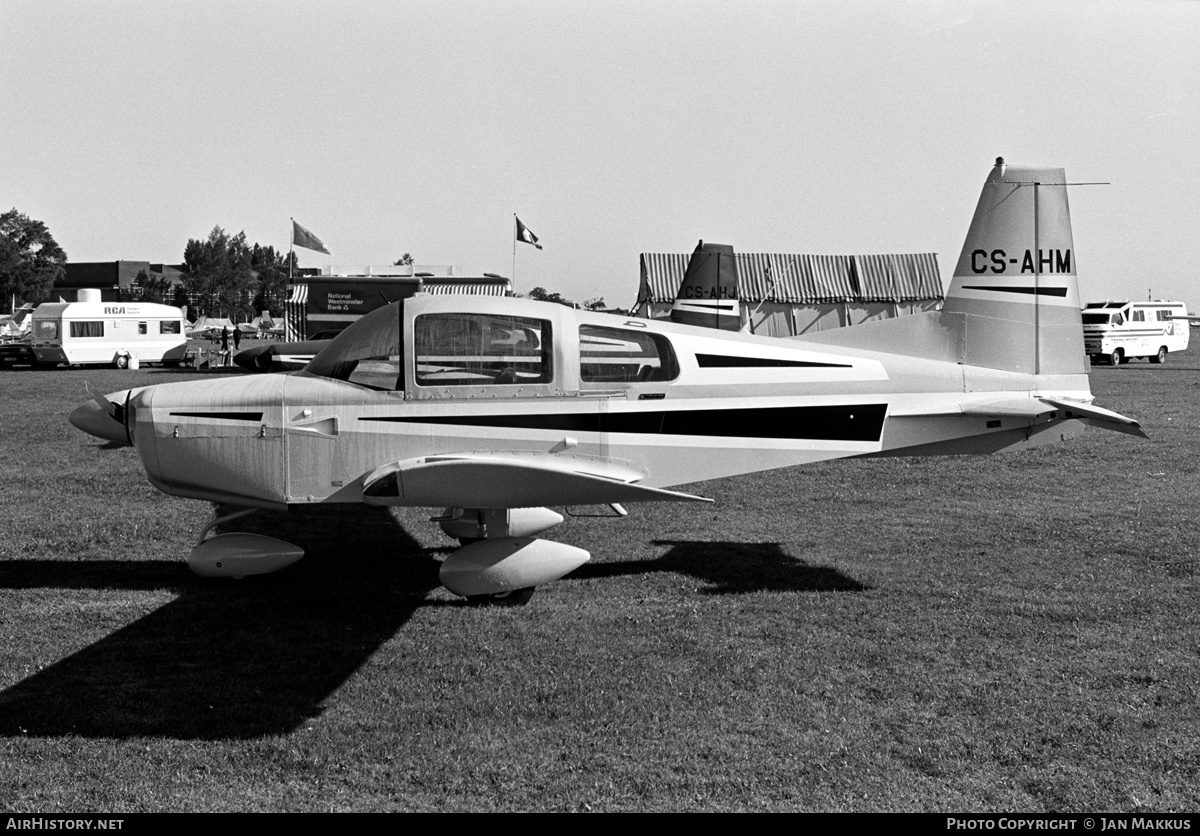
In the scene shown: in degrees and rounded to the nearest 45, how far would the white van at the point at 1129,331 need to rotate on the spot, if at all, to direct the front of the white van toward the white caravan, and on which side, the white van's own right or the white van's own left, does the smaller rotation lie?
0° — it already faces it

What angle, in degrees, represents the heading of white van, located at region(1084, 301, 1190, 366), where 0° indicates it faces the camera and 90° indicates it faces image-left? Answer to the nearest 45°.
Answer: approximately 45°

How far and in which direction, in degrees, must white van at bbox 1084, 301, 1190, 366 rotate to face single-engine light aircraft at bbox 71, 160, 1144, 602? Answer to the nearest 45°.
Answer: approximately 45° to its left

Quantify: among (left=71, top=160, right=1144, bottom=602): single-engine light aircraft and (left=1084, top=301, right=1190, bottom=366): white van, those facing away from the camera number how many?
0

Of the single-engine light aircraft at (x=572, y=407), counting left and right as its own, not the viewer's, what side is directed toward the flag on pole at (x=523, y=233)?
right

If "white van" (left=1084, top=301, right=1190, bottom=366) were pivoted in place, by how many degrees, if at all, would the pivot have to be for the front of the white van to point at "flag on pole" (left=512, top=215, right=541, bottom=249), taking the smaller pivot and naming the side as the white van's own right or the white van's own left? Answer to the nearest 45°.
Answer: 0° — it already faces it

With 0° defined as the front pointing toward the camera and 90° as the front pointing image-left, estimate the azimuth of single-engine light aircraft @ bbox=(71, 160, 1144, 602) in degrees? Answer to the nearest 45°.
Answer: approximately 90°

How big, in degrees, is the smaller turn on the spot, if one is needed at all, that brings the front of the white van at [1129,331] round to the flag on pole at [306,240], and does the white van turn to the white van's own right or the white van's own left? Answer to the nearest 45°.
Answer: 0° — it already faces it

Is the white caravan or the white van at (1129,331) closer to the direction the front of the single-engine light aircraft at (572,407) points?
the white caravan
